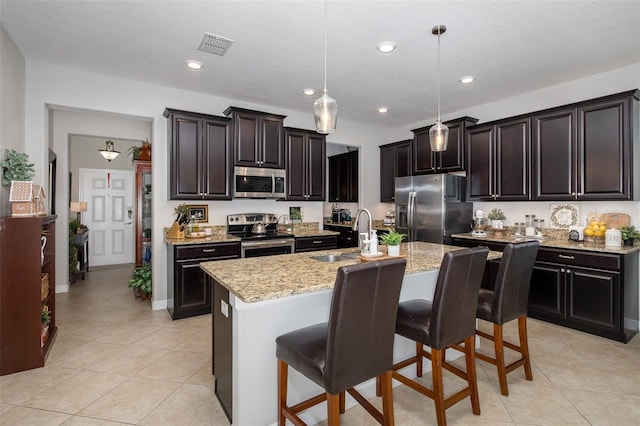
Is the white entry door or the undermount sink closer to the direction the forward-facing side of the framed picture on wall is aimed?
the undermount sink

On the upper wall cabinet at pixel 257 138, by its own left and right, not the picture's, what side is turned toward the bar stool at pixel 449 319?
front

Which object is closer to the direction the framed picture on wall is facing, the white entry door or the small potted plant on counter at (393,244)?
the small potted plant on counter

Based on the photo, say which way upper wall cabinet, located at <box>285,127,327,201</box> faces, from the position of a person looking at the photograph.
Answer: facing the viewer and to the right of the viewer

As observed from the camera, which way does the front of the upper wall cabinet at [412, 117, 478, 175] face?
facing the viewer and to the left of the viewer

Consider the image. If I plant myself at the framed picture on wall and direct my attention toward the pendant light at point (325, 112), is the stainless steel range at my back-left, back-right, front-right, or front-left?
front-left

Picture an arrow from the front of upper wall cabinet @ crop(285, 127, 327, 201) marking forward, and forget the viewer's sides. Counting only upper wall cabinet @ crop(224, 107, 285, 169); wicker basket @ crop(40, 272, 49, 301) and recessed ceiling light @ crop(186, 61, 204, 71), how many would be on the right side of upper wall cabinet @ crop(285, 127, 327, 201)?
3

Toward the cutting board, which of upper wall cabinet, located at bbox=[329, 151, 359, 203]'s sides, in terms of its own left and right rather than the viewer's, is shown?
left

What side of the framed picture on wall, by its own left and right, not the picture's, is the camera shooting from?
front

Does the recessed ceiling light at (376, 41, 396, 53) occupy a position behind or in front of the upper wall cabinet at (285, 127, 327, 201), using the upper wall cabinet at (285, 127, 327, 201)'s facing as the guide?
in front

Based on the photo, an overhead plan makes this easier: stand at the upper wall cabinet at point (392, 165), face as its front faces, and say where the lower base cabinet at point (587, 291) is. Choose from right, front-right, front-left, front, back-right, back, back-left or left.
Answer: left

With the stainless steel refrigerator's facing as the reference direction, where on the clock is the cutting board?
The cutting board is roughly at 8 o'clock from the stainless steel refrigerator.

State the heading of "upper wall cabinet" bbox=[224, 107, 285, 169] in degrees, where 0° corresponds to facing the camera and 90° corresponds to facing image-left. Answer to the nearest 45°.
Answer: approximately 315°
